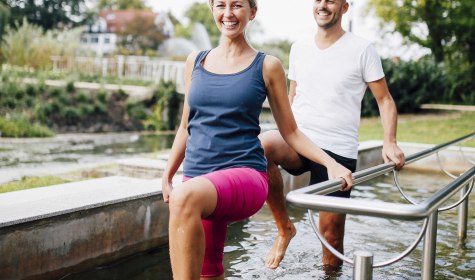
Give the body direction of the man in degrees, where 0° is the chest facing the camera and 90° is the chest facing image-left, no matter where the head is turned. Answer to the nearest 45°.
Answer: approximately 45°

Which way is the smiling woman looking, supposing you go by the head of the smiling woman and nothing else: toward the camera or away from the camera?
toward the camera

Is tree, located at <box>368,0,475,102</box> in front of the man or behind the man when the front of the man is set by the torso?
behind

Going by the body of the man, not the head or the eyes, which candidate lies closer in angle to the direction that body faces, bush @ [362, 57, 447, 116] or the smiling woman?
the smiling woman

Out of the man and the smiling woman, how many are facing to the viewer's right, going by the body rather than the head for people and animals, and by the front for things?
0

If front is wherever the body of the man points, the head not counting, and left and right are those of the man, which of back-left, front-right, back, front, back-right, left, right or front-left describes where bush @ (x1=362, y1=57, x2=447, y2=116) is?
back-right

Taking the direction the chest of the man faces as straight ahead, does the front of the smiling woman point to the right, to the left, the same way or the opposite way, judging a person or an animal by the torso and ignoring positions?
the same way

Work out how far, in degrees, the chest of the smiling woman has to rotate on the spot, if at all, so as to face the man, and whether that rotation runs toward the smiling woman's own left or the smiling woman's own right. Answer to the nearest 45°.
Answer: approximately 180°
